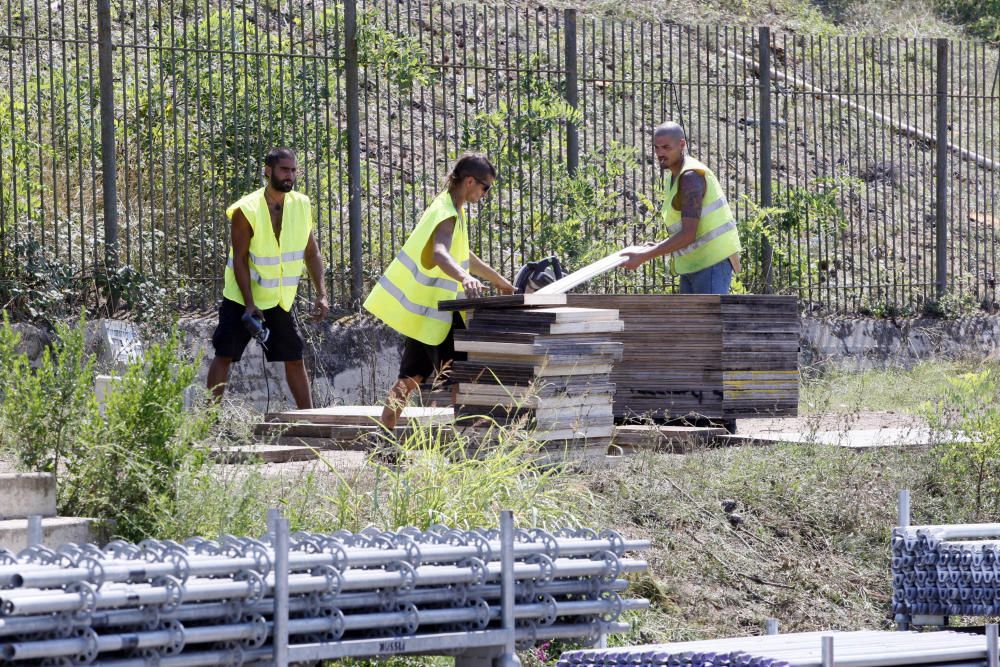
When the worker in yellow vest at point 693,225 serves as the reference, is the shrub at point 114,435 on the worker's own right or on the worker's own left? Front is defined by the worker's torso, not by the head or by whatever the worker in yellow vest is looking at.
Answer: on the worker's own left

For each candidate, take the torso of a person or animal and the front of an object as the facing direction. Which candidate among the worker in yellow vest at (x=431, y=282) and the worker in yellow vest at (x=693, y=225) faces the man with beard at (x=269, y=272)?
the worker in yellow vest at (x=693, y=225)

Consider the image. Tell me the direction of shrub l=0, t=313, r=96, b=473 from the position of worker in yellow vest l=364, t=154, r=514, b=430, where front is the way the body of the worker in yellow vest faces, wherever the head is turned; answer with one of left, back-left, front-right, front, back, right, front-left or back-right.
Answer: back-right

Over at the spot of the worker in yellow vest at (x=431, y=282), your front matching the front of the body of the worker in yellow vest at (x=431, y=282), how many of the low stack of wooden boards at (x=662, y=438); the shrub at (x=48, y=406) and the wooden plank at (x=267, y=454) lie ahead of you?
1

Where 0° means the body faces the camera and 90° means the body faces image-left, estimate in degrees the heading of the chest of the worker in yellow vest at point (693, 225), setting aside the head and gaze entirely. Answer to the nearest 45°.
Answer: approximately 90°

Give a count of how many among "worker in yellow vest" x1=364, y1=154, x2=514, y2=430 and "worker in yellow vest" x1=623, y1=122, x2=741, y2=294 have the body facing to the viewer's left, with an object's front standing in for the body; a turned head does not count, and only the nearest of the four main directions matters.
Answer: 1

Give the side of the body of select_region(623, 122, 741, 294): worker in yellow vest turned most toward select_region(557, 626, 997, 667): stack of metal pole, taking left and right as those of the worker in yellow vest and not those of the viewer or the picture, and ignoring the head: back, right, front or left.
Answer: left

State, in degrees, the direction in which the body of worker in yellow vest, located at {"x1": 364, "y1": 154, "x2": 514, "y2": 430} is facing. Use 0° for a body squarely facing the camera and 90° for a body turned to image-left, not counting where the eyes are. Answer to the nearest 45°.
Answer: approximately 270°

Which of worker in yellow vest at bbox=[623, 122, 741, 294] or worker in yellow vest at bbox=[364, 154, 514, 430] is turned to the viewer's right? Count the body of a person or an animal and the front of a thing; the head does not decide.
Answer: worker in yellow vest at bbox=[364, 154, 514, 430]

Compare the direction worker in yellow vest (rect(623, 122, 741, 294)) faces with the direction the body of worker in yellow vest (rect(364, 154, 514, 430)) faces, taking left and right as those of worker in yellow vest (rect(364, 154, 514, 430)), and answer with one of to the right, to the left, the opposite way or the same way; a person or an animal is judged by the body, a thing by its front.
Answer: the opposite way

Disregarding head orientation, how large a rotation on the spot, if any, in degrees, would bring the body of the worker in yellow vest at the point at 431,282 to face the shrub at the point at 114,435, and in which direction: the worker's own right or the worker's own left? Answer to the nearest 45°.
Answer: approximately 135° to the worker's own right

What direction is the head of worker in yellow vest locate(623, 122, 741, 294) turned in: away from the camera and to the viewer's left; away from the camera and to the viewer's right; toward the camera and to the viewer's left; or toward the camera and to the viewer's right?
toward the camera and to the viewer's left
